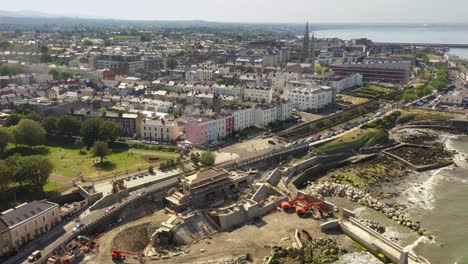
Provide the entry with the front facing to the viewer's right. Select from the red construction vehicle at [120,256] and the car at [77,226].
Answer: the red construction vehicle

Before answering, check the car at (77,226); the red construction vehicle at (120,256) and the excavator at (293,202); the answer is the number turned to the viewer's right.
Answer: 2

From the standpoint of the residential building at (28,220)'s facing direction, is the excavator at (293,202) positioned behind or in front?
in front

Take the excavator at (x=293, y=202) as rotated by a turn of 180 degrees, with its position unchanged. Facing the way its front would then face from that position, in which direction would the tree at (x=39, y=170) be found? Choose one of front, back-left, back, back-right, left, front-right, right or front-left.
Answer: front

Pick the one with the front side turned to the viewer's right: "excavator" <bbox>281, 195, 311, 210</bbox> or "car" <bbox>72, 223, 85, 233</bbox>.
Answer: the excavator

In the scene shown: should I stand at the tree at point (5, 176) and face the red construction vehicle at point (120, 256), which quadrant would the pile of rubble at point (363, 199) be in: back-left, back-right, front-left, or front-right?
front-left

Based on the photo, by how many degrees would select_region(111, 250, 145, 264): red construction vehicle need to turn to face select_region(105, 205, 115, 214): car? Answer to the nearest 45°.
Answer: approximately 90° to its left

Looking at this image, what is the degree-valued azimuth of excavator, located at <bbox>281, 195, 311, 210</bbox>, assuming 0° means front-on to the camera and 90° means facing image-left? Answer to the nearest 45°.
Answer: approximately 270°

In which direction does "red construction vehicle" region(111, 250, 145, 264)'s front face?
to the viewer's right

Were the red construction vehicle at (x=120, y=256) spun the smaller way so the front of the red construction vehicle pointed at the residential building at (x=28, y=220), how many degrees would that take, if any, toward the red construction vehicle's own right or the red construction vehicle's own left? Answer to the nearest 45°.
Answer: approximately 135° to the red construction vehicle's own left

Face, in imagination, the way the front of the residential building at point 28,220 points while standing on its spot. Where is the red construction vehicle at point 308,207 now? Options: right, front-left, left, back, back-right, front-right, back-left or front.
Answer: front-left

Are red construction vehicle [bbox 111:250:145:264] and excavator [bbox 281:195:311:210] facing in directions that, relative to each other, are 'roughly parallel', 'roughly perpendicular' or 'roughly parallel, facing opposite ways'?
roughly parallel
